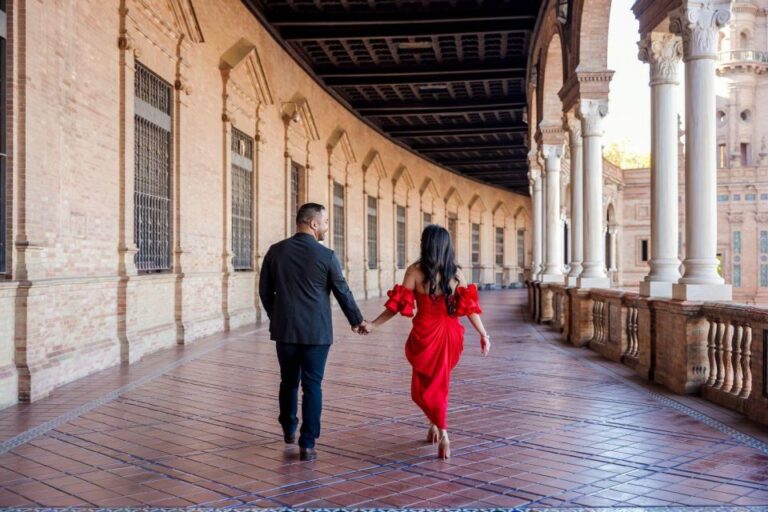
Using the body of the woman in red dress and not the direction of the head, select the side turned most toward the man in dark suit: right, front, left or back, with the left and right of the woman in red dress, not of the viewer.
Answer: left

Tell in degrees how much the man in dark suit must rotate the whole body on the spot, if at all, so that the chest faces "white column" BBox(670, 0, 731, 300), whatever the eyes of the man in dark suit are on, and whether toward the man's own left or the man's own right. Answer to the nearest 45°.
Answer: approximately 45° to the man's own right

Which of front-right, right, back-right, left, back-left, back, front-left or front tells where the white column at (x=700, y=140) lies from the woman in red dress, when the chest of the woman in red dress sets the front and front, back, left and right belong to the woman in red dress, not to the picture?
front-right

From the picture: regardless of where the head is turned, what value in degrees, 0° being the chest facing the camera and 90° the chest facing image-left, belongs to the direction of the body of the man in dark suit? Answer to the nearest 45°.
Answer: approximately 180°

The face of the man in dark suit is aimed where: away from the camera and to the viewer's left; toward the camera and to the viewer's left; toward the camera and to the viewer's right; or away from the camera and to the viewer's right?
away from the camera and to the viewer's right

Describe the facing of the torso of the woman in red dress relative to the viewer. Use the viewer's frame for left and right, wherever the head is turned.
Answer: facing away from the viewer

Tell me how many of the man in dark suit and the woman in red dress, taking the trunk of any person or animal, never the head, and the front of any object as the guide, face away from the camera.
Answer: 2
